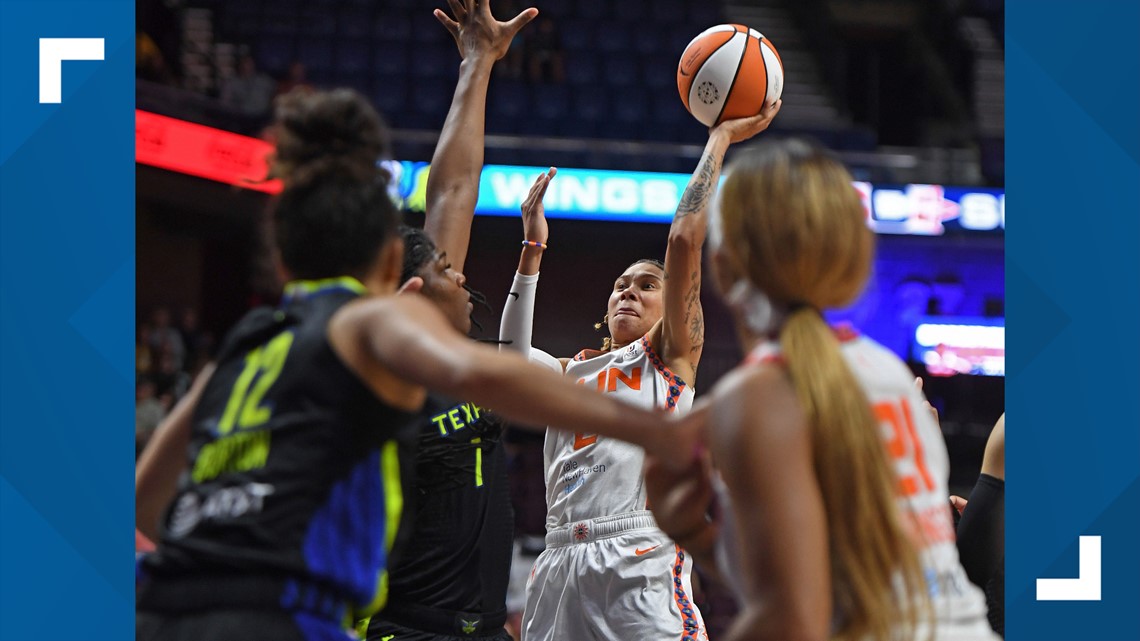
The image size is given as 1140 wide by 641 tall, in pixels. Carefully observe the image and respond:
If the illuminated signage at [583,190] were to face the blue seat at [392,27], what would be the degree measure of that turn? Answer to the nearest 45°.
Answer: approximately 135° to its right

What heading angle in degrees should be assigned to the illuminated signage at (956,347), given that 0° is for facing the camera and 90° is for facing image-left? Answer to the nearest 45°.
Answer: approximately 0°

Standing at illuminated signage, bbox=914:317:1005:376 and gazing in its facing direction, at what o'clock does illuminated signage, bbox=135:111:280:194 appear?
illuminated signage, bbox=135:111:280:194 is roughly at 2 o'clock from illuminated signage, bbox=914:317:1005:376.

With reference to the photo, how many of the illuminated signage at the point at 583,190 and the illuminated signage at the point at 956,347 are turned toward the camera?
2

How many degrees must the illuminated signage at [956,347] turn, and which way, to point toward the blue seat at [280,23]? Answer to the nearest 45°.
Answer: approximately 90° to its right

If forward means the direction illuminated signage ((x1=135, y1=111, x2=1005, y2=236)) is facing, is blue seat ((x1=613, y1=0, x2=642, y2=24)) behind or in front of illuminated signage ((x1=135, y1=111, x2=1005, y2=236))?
behind

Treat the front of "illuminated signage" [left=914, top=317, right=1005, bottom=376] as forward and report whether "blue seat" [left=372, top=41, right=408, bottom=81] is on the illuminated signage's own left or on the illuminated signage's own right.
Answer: on the illuminated signage's own right

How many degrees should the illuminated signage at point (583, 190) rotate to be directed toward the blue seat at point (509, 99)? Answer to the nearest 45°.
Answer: approximately 135° to its right

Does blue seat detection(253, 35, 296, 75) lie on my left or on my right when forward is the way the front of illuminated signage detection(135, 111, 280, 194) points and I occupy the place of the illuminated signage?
on my left

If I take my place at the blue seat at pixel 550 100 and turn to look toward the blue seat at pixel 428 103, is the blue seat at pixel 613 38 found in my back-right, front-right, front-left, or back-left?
back-right

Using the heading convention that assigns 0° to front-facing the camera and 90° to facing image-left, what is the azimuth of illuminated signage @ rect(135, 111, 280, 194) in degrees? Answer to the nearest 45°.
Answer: approximately 315°

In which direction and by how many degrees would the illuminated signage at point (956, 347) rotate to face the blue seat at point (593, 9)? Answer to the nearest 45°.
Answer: approximately 90° to its right
